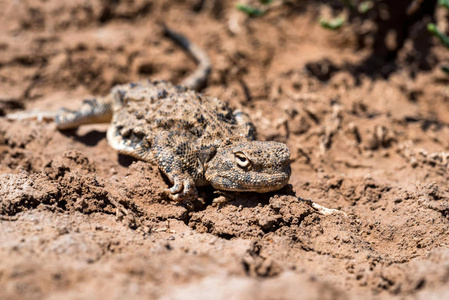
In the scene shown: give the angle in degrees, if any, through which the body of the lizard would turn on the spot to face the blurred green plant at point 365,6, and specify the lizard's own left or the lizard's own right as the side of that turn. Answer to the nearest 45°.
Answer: approximately 90° to the lizard's own left

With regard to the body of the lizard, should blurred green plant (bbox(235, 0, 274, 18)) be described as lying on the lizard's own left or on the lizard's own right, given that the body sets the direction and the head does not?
on the lizard's own left

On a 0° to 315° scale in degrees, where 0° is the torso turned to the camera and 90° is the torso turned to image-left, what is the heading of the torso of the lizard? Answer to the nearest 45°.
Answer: approximately 315°

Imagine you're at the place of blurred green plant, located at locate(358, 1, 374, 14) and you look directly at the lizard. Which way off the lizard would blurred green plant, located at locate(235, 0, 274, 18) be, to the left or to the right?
right
